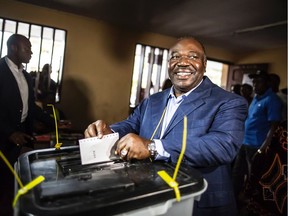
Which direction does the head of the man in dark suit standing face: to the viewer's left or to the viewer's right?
to the viewer's right

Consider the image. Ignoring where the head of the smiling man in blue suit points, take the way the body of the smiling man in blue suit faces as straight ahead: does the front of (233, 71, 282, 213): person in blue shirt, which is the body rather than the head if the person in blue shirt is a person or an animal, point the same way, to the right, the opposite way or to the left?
the same way

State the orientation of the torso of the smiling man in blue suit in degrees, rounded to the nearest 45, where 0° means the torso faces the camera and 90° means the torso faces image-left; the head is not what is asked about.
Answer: approximately 45°

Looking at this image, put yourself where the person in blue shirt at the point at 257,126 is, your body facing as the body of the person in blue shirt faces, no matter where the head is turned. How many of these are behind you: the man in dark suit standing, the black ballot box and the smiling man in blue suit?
0

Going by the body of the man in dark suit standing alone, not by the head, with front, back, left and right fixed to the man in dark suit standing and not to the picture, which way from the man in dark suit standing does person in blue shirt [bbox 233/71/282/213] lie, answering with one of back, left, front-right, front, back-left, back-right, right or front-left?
front-left

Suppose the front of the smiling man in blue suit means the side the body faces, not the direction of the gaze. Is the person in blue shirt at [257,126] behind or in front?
behind

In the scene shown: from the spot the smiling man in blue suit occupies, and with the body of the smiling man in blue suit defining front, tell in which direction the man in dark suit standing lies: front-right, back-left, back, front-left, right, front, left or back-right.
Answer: right

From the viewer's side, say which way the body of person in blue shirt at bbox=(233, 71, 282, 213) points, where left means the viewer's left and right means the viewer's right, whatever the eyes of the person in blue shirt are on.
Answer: facing the viewer and to the left of the viewer

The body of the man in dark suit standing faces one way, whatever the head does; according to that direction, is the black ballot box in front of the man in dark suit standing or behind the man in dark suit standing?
in front

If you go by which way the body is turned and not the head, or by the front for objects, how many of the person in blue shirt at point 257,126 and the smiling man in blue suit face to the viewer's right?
0

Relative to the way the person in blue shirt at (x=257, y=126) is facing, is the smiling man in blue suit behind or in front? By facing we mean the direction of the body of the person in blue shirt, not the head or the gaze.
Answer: in front

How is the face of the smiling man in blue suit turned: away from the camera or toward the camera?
toward the camera
